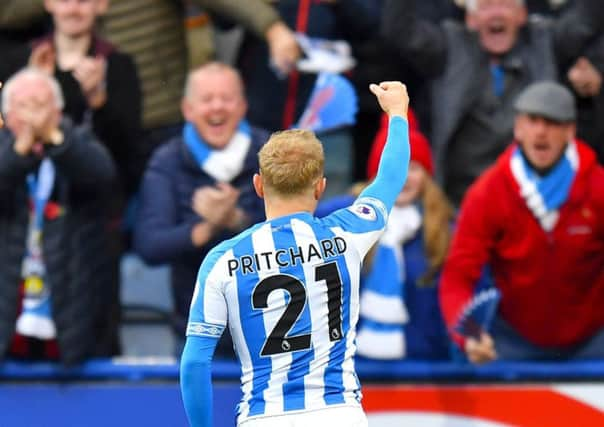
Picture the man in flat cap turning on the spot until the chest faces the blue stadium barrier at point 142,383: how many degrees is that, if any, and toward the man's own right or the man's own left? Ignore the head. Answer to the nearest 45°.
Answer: approximately 90° to the man's own right

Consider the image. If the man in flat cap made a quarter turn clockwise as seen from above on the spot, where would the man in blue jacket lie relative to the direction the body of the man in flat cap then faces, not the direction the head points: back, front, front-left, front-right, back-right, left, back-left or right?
front

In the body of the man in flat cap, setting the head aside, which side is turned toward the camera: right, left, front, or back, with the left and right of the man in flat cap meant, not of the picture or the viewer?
front

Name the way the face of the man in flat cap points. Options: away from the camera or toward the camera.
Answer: toward the camera

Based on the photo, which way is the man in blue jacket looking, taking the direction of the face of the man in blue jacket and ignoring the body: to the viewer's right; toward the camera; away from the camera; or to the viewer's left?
toward the camera
